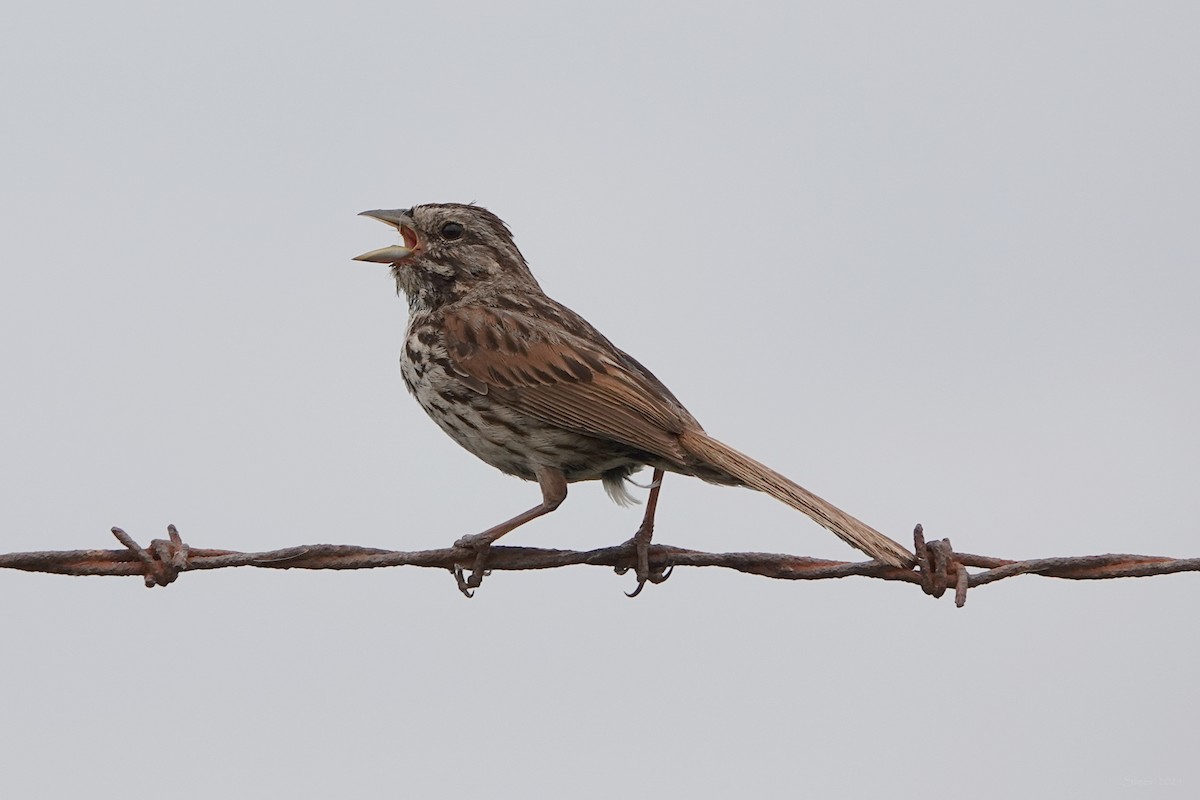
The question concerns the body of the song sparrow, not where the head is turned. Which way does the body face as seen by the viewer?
to the viewer's left
